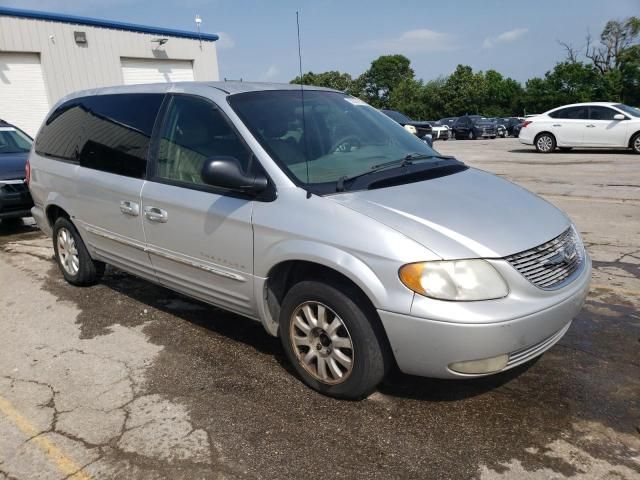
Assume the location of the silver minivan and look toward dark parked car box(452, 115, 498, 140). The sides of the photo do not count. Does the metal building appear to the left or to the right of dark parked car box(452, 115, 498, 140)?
left

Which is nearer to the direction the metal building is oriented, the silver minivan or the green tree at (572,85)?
the silver minivan

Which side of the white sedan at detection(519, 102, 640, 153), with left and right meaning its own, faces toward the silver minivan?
right

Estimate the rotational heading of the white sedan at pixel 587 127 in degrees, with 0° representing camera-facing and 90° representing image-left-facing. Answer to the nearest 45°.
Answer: approximately 270°

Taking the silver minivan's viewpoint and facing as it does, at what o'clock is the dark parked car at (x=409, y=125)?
The dark parked car is roughly at 8 o'clock from the silver minivan.

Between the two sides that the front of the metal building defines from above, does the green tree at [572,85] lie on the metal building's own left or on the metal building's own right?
on the metal building's own left

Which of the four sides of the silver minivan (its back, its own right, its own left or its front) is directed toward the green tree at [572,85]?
left

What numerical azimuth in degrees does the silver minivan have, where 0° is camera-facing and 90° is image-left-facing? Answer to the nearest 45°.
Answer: approximately 315°

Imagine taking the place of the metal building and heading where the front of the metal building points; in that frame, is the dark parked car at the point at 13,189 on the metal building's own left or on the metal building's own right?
on the metal building's own right

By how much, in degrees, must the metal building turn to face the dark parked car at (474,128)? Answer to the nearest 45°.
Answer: approximately 45° to its left

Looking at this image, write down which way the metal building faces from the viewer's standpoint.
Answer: facing the viewer and to the right of the viewer

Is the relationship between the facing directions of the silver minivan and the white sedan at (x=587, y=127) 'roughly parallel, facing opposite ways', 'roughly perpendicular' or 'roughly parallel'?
roughly parallel

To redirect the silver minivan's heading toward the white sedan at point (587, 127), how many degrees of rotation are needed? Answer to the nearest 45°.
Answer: approximately 90° to its left

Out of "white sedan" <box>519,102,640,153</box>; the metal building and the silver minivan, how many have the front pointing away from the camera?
0

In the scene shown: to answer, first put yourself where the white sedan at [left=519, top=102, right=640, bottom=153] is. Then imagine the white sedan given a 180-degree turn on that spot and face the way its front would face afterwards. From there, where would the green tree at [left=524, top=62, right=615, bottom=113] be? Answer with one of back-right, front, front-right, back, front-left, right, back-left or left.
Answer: right
